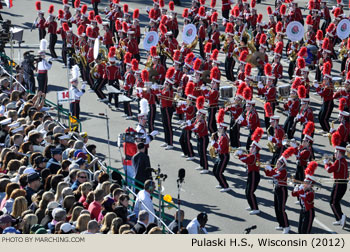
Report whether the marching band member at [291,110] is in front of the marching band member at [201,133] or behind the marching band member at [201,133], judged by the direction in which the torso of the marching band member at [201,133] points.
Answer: behind

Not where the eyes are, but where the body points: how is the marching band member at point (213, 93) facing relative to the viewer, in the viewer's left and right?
facing to the left of the viewer

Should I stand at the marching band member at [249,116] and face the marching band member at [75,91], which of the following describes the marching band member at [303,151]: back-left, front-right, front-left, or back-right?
back-left

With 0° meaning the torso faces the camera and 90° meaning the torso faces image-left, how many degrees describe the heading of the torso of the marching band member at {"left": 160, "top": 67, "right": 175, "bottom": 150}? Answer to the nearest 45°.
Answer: approximately 90°

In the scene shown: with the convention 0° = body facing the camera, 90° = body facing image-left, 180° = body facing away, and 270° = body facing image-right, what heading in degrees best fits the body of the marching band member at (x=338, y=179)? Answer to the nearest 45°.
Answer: approximately 90°

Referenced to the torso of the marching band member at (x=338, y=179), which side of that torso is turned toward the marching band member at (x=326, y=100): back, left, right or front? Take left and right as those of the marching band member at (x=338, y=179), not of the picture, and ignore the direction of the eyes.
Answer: right

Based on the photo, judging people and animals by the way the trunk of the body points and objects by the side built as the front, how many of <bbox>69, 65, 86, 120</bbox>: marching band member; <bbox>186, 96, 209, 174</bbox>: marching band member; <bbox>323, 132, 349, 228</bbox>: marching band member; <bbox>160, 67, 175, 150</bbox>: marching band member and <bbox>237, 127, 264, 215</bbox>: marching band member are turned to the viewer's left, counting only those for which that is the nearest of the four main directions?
4

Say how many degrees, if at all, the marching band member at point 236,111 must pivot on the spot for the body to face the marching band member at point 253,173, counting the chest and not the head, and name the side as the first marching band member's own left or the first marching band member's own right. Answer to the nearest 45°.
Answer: approximately 45° to the first marching band member's own left
